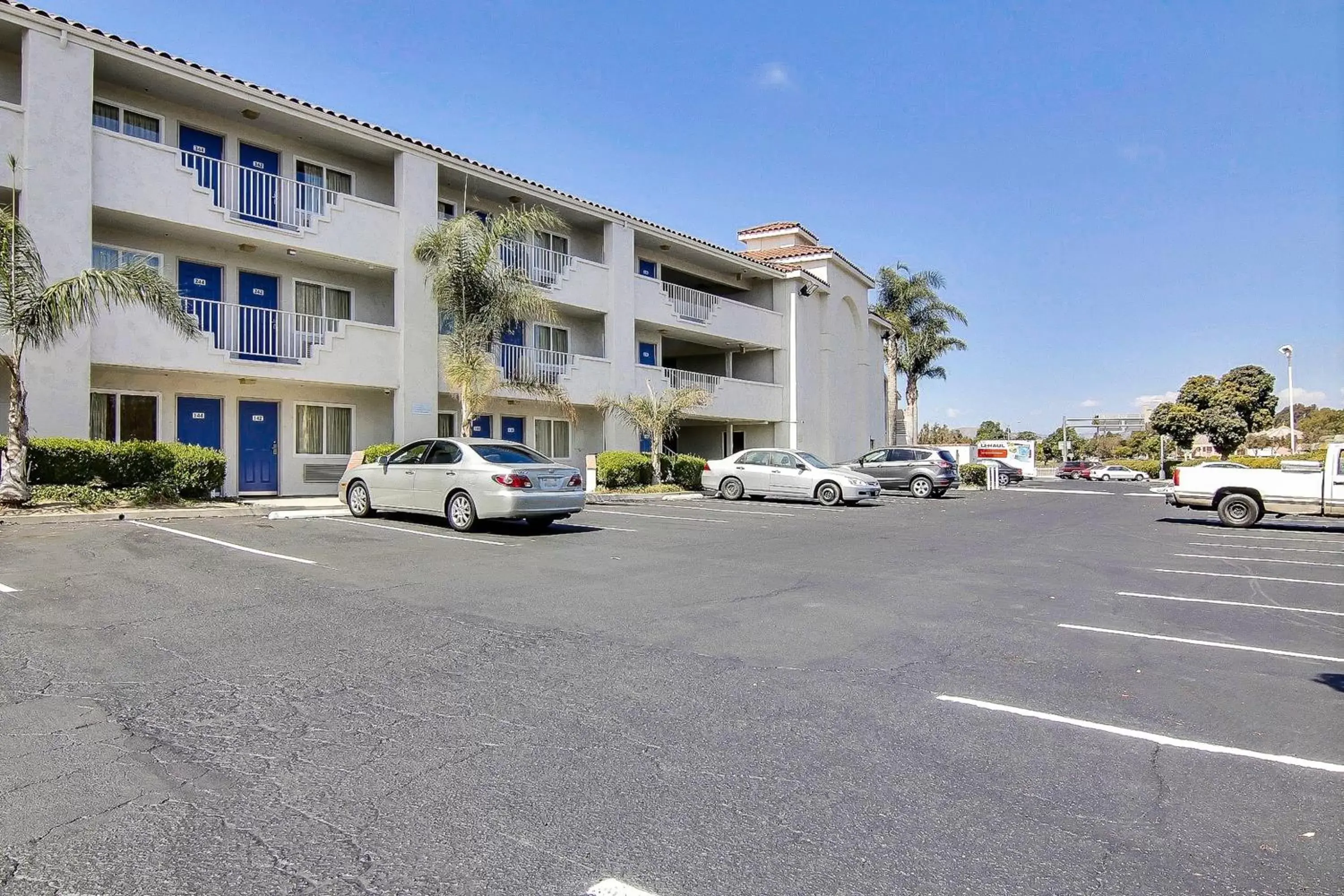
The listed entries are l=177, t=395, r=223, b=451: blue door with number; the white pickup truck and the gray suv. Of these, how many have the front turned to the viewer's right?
1

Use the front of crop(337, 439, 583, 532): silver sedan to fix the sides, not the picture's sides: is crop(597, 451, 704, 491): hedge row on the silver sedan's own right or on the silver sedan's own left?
on the silver sedan's own right

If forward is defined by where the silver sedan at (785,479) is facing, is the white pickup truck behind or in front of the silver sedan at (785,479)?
in front

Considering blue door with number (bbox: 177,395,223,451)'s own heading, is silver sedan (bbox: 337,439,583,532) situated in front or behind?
in front

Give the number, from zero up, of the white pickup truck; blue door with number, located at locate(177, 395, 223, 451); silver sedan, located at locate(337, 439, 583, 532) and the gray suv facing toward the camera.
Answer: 1
